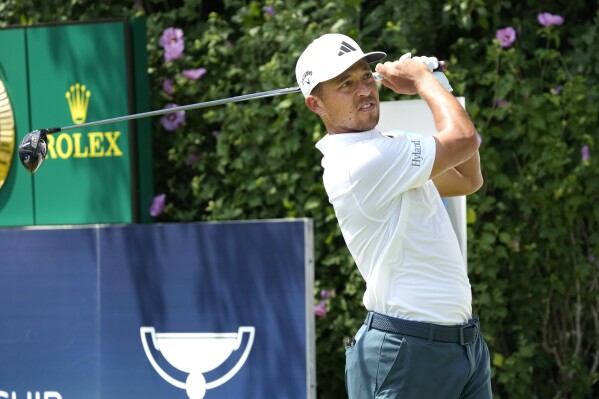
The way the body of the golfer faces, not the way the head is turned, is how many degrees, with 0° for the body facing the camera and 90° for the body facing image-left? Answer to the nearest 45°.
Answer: approximately 315°

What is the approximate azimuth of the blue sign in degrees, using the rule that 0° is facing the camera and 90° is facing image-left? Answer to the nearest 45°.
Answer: approximately 0°

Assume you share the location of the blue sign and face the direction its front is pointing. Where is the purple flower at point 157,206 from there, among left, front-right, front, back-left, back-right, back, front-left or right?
back

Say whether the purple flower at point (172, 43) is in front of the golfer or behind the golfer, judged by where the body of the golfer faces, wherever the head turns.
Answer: behind
